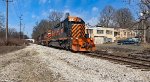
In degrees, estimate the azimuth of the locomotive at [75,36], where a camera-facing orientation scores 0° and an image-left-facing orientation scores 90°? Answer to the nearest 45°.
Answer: approximately 315°
